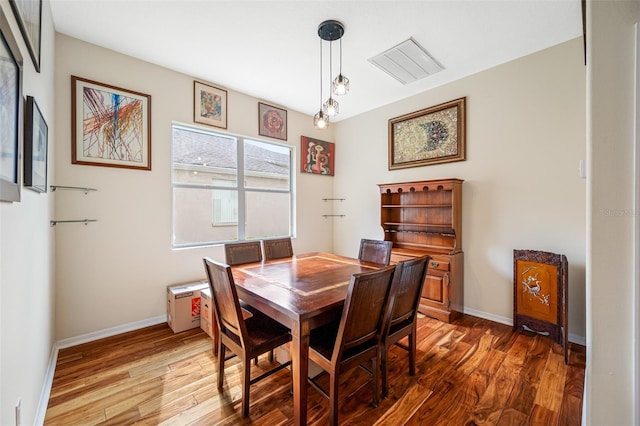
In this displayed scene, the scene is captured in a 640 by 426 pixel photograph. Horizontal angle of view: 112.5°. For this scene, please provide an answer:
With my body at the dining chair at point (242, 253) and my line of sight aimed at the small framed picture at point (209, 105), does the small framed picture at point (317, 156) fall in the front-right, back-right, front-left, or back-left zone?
front-right

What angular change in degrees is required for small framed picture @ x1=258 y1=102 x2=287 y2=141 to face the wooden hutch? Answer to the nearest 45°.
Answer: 0° — it already faces it

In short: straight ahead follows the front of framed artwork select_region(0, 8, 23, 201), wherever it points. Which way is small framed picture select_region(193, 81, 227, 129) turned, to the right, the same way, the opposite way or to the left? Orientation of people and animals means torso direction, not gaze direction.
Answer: to the right

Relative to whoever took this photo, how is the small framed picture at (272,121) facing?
facing the viewer and to the right of the viewer

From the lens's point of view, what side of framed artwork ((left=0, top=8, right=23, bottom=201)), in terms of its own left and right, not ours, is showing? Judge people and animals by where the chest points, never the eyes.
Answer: right

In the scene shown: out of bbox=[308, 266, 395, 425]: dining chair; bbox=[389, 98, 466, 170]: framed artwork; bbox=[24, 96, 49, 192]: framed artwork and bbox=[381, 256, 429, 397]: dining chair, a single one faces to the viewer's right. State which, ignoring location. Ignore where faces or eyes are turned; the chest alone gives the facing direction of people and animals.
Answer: bbox=[24, 96, 49, 192]: framed artwork

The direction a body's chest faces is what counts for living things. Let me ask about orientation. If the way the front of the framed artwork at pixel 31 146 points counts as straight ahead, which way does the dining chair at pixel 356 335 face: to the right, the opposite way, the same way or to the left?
to the left

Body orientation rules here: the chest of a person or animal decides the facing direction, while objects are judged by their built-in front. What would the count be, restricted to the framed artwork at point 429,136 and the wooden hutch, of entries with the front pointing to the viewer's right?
0

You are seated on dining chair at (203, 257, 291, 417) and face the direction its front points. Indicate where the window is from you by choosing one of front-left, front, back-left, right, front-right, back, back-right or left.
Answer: front-left

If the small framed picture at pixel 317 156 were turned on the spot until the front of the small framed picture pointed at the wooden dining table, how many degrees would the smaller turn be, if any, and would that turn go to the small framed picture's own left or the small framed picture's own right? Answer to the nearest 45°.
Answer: approximately 45° to the small framed picture's own right

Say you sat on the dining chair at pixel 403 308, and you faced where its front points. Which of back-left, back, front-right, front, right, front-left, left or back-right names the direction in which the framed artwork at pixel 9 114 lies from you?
left

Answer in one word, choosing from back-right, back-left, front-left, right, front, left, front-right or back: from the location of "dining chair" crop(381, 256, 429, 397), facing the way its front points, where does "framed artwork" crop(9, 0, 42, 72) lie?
left

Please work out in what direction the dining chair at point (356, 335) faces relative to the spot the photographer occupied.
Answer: facing away from the viewer and to the left of the viewer

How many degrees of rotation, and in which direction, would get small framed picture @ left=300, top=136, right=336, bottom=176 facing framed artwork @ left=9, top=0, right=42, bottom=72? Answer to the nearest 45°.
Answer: approximately 90° to its right

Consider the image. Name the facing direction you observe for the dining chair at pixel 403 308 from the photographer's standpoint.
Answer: facing away from the viewer and to the left of the viewer

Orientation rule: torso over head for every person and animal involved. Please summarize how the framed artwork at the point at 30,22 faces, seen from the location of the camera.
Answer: facing to the right of the viewer

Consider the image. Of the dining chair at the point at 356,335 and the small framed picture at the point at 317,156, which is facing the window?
the dining chair
